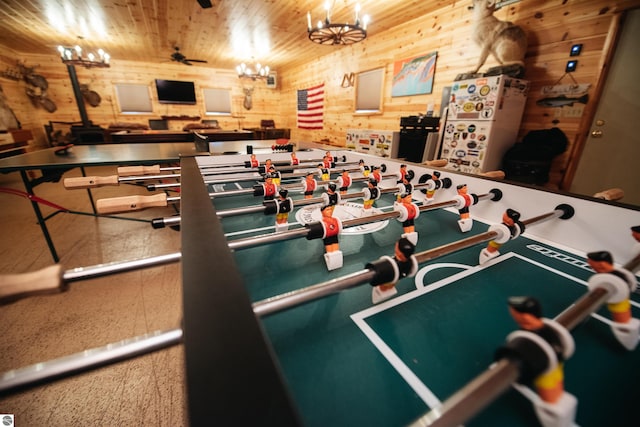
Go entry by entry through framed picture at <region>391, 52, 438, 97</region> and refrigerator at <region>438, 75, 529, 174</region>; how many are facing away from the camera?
0

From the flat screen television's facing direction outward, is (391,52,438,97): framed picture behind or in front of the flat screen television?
in front

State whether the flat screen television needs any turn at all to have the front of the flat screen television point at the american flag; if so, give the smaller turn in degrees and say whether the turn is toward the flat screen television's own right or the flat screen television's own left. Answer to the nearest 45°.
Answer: approximately 45° to the flat screen television's own left

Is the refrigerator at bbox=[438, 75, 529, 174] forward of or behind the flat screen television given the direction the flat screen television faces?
forward

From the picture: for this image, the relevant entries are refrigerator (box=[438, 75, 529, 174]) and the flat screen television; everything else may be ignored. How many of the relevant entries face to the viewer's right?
0

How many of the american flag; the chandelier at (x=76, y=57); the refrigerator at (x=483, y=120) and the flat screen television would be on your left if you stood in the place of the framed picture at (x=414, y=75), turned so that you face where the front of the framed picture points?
1

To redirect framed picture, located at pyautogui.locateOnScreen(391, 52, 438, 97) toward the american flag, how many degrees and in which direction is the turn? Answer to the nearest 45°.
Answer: approximately 90° to its right

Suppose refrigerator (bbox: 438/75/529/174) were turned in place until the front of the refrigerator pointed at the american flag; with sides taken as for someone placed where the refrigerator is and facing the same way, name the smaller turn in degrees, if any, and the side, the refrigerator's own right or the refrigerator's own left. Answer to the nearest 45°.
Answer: approximately 90° to the refrigerator's own right

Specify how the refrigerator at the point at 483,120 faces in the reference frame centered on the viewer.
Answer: facing the viewer and to the left of the viewer

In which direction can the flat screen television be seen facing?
toward the camera

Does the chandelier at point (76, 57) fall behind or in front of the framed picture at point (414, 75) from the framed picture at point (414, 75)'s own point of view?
in front

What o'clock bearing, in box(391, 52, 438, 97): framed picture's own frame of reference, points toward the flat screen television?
The flat screen television is roughly at 2 o'clock from the framed picture.

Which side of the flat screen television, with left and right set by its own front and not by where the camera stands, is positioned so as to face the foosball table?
front
